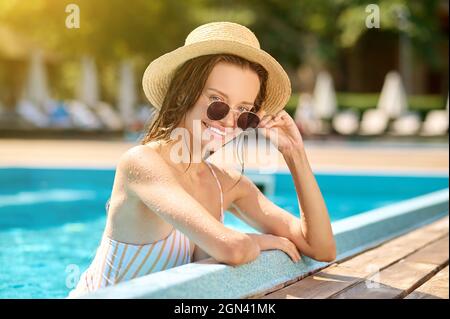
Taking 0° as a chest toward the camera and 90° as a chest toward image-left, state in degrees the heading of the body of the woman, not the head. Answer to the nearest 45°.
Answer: approximately 315°
